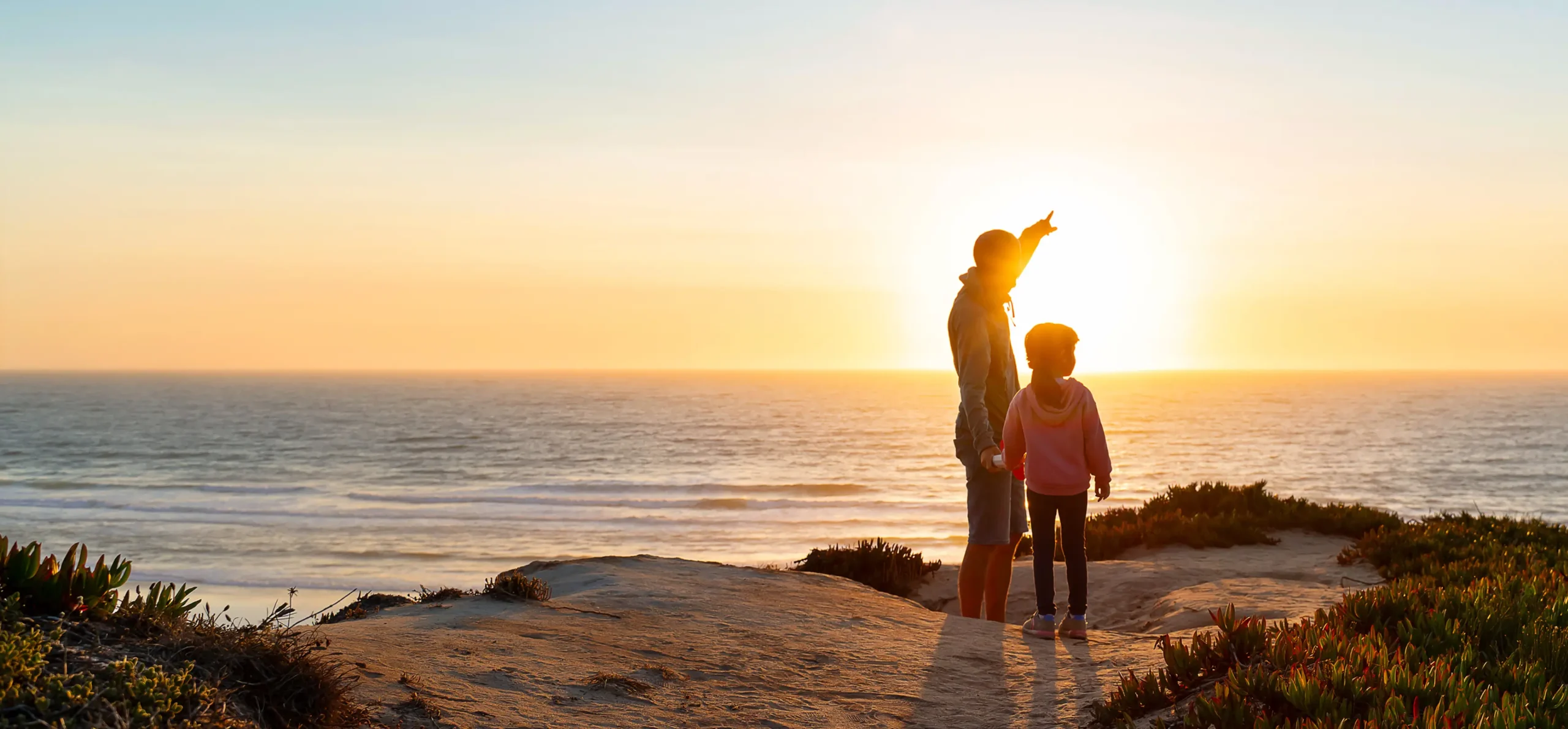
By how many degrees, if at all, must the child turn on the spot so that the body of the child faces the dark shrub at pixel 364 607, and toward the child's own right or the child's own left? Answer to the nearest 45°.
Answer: approximately 90° to the child's own left

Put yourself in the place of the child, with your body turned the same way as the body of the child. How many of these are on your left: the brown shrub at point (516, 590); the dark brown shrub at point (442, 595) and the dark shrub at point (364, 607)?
3

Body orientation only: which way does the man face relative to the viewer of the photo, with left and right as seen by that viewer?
facing to the right of the viewer

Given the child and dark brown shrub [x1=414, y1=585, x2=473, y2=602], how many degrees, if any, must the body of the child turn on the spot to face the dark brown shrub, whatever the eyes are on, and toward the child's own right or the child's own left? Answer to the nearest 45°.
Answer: approximately 90° to the child's own left

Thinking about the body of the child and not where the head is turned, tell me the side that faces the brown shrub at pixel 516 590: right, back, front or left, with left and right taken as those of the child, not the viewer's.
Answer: left

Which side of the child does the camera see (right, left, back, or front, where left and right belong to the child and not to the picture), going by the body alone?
back
